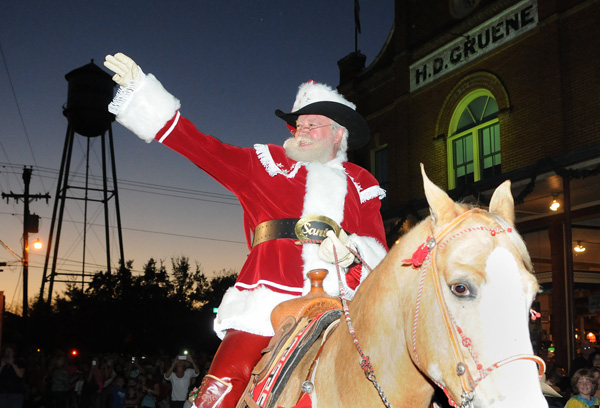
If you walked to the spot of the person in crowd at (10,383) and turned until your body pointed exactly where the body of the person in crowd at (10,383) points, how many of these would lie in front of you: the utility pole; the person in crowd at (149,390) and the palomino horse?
1

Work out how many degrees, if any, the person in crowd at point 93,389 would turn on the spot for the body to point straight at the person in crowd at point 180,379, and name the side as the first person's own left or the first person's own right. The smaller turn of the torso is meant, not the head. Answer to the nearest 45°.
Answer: approximately 45° to the first person's own left

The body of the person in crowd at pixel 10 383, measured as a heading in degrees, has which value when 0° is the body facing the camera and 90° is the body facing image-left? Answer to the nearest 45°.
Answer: approximately 0°

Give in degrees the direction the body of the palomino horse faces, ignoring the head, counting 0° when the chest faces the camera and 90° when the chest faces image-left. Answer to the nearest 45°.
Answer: approximately 315°

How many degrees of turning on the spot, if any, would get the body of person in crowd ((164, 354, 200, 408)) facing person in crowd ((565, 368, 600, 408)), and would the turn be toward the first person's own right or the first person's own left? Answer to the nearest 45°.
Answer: approximately 45° to the first person's own left

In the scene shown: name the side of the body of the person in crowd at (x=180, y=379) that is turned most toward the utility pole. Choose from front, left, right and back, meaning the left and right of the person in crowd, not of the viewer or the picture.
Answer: back

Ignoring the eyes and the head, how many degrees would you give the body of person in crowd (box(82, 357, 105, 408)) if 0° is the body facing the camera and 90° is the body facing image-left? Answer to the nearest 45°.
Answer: approximately 0°

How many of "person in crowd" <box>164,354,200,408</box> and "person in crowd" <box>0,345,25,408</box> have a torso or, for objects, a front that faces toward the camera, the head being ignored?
2

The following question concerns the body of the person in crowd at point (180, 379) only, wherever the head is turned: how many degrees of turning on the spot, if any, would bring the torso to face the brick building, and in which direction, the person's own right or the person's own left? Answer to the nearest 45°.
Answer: approximately 90° to the person's own left
